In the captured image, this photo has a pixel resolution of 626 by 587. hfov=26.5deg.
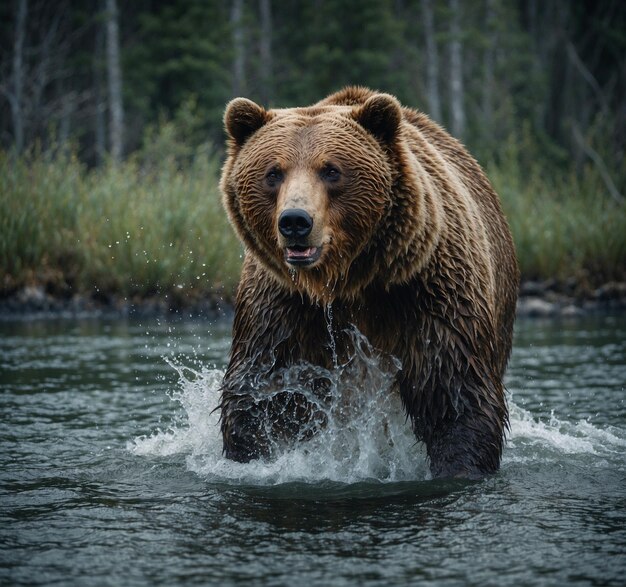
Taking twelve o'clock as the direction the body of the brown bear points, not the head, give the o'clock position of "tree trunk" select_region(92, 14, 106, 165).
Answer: The tree trunk is roughly at 4 o'clock from the brown bear.

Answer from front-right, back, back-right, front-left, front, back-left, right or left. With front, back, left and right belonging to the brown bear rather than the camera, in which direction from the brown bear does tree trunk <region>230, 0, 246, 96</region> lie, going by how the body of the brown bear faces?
back-right

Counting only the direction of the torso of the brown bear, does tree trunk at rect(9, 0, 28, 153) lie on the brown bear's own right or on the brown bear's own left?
on the brown bear's own right

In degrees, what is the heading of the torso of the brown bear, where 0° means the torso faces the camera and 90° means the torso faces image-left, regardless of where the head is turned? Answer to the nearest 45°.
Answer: approximately 45°

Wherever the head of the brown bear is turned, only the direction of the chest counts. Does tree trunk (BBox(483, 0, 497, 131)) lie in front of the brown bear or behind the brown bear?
behind

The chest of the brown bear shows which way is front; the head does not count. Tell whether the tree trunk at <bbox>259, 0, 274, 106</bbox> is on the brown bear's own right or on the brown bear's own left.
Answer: on the brown bear's own right

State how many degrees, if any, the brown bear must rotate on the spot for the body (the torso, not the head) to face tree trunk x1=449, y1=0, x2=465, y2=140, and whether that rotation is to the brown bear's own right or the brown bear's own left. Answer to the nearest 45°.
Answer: approximately 135° to the brown bear's own right
